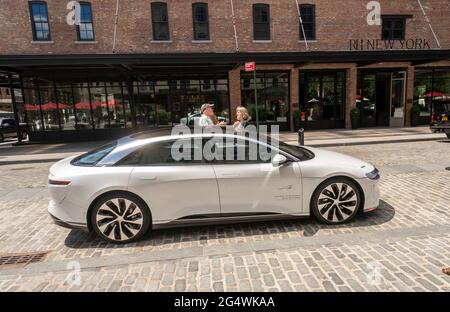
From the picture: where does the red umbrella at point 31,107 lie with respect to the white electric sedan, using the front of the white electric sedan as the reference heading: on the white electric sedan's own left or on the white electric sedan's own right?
on the white electric sedan's own left

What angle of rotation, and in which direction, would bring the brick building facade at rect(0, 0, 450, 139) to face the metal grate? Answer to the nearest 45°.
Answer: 0° — it already faces it

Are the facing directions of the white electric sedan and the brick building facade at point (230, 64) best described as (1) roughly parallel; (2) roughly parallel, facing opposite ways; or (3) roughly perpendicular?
roughly perpendicular

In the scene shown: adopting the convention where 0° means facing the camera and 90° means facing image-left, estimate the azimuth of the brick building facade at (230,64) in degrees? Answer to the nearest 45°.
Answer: approximately 0°

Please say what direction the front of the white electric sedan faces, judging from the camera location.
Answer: facing to the right of the viewer
